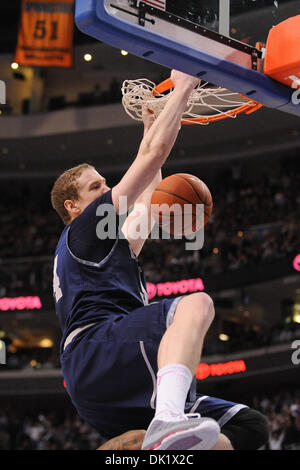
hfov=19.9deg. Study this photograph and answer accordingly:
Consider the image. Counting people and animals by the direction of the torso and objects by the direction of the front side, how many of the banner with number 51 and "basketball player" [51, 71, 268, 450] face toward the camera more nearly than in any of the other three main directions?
1

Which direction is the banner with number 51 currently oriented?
toward the camera

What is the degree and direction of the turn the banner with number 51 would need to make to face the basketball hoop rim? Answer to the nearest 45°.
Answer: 0° — it already faces it

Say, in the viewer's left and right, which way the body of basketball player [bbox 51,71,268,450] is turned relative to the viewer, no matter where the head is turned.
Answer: facing to the right of the viewer

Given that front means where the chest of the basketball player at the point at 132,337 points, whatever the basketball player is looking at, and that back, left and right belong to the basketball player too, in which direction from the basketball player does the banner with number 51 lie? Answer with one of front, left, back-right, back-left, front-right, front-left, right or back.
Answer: left

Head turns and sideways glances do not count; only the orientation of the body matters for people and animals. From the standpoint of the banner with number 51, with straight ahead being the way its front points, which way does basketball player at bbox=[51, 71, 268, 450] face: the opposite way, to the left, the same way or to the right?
to the left

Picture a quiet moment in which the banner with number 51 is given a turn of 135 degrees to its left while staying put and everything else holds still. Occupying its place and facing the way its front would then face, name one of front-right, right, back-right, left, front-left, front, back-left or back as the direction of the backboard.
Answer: back-right

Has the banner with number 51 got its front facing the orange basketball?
yes

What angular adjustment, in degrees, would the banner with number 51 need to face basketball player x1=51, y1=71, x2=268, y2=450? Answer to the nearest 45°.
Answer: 0° — it already faces them
